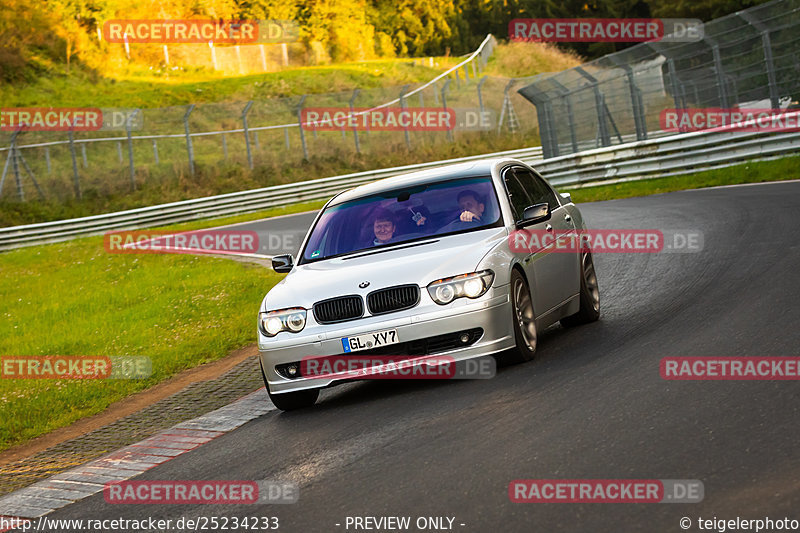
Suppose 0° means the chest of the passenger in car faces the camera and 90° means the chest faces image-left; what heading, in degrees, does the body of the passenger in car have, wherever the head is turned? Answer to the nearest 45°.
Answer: approximately 0°

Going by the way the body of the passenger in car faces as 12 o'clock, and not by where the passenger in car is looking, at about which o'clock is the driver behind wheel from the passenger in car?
The driver behind wheel is roughly at 9 o'clock from the passenger in car.

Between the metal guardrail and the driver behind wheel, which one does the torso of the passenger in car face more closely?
the driver behind wheel

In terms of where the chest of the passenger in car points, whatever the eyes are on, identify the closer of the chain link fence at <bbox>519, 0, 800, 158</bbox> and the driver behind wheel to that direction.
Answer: the driver behind wheel

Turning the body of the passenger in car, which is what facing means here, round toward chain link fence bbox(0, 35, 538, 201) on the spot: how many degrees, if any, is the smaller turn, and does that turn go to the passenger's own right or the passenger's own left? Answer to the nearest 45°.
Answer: approximately 180°

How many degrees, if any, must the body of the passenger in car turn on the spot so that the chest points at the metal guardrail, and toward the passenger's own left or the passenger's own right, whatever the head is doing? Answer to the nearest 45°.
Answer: approximately 180°
